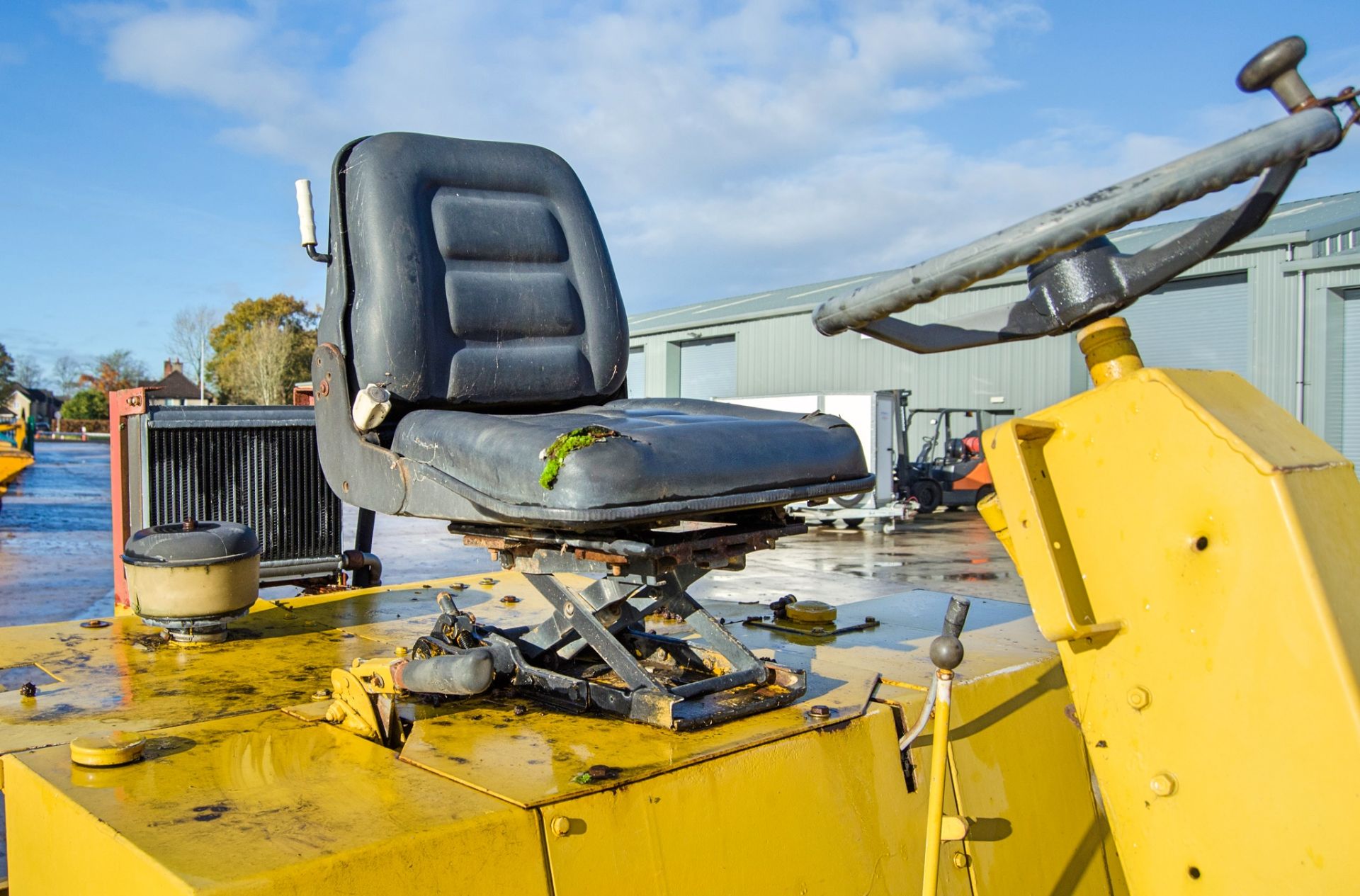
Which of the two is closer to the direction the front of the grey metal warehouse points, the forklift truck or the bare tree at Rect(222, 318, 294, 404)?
the forklift truck

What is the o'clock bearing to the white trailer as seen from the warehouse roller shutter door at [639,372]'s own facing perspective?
The white trailer is roughly at 10 o'clock from the warehouse roller shutter door.

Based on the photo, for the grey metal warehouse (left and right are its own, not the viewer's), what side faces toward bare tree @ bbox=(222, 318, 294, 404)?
right

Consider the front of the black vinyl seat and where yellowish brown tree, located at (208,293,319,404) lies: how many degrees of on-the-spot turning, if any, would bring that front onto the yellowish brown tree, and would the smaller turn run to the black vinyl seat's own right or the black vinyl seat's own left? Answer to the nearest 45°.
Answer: approximately 135° to the black vinyl seat's own left

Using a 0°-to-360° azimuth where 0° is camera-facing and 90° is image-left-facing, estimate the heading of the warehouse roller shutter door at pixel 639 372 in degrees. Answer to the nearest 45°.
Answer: approximately 45°

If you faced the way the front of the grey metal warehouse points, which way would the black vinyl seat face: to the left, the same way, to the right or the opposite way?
to the left

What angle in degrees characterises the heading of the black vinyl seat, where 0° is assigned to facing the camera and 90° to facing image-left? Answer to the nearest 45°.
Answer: approximately 315°

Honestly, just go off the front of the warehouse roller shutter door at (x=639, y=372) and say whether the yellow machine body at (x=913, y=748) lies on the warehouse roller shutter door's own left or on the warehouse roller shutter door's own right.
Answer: on the warehouse roller shutter door's own left
